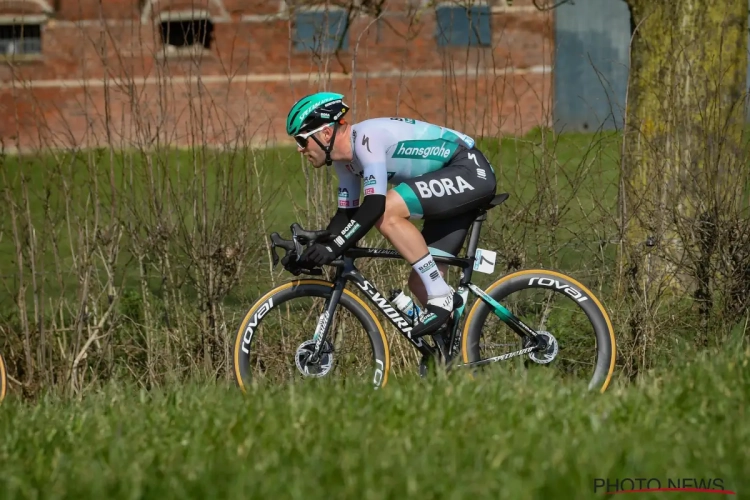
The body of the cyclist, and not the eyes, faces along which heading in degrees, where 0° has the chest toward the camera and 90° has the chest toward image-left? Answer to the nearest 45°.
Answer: approximately 90°

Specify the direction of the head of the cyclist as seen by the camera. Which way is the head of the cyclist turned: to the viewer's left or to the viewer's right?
to the viewer's left

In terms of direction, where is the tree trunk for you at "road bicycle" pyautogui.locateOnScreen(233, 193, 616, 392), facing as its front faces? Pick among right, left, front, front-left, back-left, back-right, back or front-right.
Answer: back-right

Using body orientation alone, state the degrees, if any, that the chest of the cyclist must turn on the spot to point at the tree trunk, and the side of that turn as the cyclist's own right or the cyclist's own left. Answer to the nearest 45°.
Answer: approximately 135° to the cyclist's own right

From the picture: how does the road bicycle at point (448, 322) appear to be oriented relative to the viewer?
to the viewer's left
